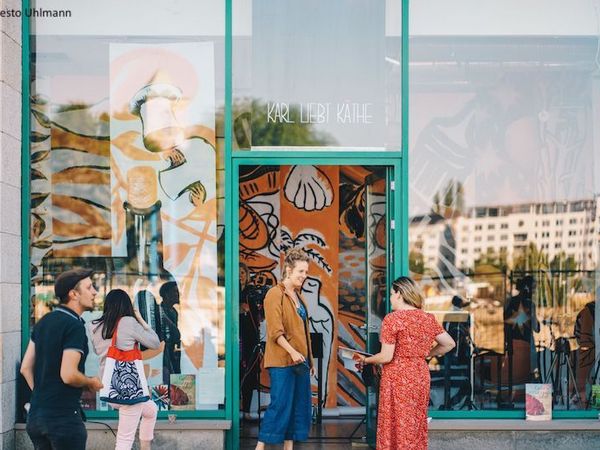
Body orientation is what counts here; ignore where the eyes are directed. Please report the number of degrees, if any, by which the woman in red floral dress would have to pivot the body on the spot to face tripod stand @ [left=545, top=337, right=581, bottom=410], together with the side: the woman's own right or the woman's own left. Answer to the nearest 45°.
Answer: approximately 90° to the woman's own right

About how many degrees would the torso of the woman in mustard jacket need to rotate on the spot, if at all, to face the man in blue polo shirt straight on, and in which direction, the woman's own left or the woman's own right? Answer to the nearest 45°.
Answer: approximately 90° to the woman's own right

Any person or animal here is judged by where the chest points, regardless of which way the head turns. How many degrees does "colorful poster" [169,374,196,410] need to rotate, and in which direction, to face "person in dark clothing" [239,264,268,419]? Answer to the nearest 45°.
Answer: approximately 180°

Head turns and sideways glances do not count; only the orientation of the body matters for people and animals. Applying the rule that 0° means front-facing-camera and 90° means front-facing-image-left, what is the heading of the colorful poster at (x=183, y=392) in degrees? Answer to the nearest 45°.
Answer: approximately 0°

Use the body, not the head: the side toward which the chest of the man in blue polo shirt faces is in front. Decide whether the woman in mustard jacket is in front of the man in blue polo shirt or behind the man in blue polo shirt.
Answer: in front

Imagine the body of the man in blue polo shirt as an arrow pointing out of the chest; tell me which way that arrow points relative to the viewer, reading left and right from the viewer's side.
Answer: facing away from the viewer and to the right of the viewer

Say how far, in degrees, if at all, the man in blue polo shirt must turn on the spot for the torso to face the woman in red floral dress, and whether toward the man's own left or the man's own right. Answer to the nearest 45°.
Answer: approximately 45° to the man's own right

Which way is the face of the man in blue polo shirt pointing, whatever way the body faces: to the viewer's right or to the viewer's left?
to the viewer's right

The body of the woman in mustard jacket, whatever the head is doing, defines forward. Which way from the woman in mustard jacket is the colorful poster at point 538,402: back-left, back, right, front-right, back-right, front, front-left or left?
front-left

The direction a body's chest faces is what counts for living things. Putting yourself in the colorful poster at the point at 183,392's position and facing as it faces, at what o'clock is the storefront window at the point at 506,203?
The storefront window is roughly at 9 o'clock from the colorful poster.

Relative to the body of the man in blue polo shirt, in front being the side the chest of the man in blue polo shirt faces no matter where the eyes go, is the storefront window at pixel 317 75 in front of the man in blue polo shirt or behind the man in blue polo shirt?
in front

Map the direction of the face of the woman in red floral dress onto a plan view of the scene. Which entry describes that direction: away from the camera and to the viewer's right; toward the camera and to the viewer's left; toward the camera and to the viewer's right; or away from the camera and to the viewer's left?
away from the camera and to the viewer's left

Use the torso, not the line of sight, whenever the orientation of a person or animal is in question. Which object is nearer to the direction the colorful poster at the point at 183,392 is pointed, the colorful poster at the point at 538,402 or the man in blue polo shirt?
the man in blue polo shirt
